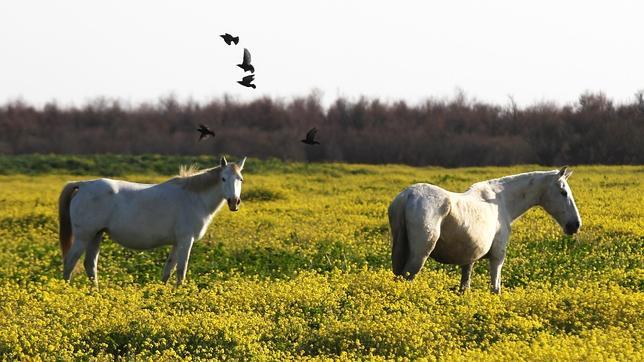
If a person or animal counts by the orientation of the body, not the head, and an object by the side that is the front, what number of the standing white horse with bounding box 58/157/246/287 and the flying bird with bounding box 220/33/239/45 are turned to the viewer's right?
1

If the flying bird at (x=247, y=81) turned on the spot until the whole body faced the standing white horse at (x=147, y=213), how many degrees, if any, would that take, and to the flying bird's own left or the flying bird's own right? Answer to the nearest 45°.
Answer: approximately 45° to the flying bird's own right

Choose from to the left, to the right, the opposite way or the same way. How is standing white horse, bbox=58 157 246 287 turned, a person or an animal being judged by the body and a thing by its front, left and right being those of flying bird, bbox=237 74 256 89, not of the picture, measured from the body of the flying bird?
the opposite way

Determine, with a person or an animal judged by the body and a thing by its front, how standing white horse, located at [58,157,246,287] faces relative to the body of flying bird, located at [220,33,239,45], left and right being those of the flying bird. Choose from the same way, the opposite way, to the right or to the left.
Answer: the opposite way

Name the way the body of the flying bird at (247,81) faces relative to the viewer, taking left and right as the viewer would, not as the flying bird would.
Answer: facing to the left of the viewer

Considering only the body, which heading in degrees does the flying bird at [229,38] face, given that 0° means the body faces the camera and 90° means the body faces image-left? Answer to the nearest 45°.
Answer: approximately 90°

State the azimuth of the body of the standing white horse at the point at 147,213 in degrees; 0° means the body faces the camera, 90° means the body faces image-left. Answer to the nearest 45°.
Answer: approximately 270°
